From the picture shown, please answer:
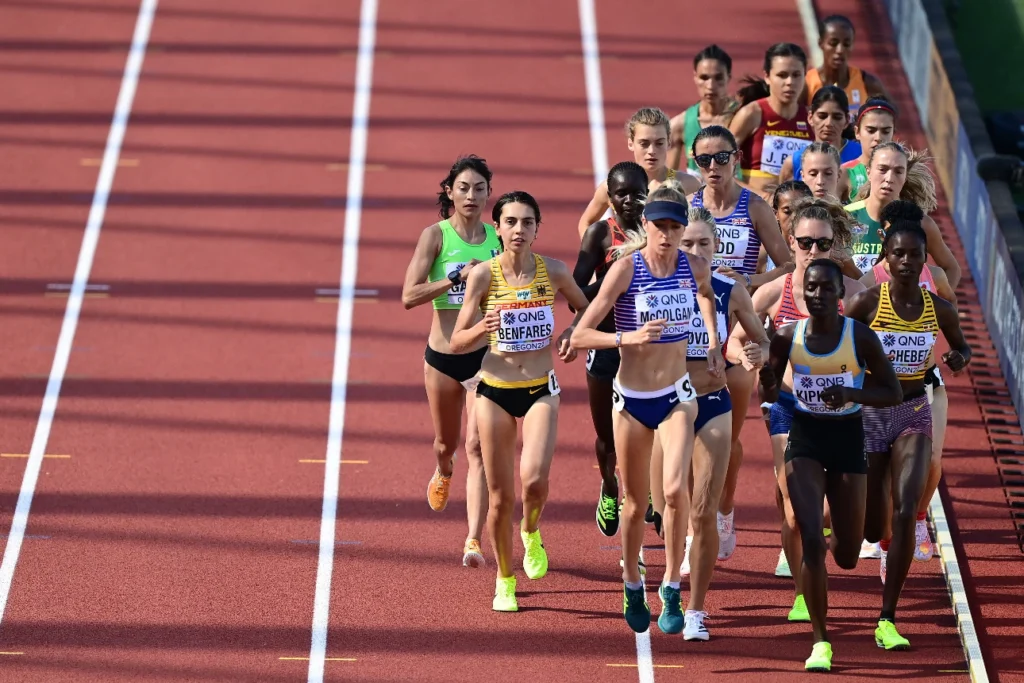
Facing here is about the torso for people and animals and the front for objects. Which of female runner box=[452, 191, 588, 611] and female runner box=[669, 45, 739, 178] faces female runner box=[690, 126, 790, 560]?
female runner box=[669, 45, 739, 178]

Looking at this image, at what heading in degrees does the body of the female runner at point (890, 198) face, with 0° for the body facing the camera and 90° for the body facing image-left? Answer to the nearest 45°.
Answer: approximately 0°

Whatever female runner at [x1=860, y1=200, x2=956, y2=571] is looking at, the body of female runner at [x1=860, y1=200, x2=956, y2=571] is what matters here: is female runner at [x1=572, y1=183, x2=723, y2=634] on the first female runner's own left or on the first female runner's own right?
on the first female runner's own right

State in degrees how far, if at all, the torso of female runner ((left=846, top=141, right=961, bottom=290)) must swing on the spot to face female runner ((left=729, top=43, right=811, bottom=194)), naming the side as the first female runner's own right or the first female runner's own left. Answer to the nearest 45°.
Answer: approximately 135° to the first female runner's own right

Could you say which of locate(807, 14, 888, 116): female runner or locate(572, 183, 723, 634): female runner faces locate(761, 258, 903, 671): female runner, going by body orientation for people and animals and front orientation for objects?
locate(807, 14, 888, 116): female runner

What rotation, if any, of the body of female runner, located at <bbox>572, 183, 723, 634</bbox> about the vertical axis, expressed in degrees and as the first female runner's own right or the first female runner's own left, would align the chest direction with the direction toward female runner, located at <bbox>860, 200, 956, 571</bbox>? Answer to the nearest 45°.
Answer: approximately 135° to the first female runner's own left

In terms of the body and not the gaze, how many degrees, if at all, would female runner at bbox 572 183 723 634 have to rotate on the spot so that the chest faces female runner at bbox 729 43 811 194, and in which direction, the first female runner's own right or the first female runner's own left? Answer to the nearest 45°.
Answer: approximately 180°
